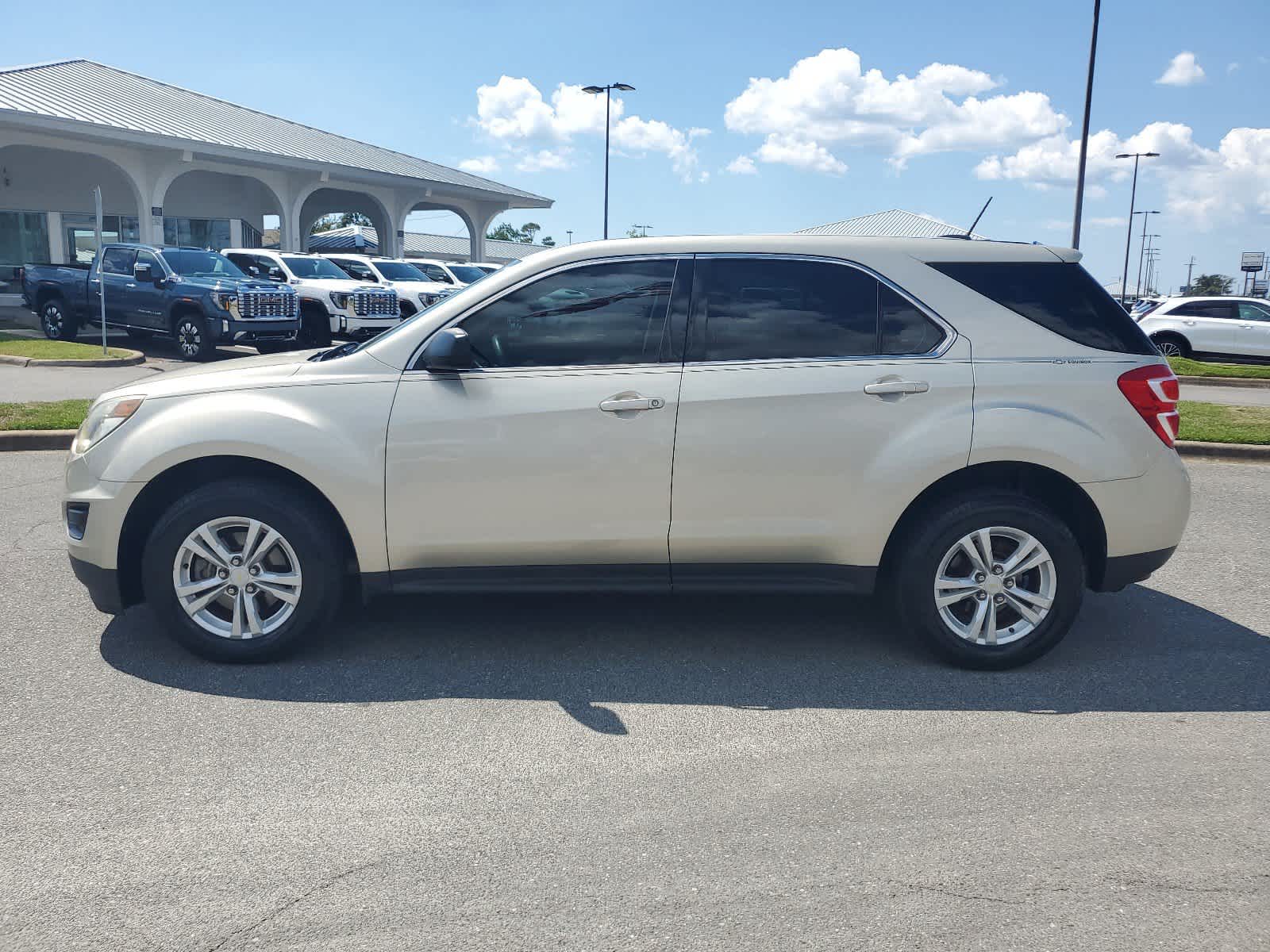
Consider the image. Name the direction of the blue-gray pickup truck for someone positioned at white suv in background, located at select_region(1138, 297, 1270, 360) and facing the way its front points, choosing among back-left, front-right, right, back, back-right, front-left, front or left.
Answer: back-right

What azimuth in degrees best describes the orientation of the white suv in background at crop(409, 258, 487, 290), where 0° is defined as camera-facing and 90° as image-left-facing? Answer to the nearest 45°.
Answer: approximately 315°

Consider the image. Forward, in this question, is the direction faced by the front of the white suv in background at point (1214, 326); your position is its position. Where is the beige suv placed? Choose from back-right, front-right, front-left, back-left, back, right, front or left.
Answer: right

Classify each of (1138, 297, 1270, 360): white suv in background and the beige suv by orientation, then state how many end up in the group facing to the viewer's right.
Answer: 1

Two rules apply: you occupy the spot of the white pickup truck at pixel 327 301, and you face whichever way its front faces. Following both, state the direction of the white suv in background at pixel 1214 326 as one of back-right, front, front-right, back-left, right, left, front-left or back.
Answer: front-left

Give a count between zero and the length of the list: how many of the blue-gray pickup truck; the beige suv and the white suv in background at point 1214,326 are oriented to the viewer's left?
1

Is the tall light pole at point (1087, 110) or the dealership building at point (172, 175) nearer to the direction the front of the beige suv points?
the dealership building

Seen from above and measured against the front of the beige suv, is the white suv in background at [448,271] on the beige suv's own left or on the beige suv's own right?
on the beige suv's own right

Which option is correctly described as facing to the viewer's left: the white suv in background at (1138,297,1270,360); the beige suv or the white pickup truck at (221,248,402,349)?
the beige suv

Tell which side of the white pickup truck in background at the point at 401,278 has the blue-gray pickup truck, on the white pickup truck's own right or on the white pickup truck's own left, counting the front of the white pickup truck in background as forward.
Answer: on the white pickup truck's own right

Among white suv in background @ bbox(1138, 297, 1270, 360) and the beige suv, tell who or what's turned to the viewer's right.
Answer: the white suv in background

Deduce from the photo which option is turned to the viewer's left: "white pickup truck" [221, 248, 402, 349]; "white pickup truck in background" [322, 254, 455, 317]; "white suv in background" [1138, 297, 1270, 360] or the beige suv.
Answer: the beige suv

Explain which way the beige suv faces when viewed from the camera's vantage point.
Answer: facing to the left of the viewer

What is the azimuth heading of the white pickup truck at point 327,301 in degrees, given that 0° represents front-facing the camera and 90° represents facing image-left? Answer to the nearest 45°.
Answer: approximately 315°

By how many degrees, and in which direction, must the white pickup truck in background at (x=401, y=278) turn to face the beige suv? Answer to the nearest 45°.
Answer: approximately 45° to its right

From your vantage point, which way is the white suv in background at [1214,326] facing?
to the viewer's right
